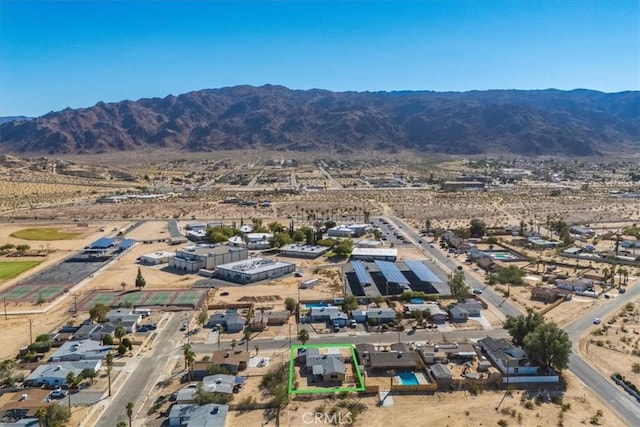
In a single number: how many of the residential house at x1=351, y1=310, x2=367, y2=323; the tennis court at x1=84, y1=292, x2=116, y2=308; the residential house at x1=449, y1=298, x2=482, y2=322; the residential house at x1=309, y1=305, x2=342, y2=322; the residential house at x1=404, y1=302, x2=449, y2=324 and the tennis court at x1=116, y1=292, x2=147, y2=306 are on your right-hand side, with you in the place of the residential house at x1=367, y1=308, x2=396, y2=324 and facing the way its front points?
4

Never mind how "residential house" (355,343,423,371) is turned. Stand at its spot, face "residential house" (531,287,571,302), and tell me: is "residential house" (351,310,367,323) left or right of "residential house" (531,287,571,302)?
left

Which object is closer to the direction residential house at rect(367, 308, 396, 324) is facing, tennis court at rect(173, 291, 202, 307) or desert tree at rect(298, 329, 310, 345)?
the desert tree

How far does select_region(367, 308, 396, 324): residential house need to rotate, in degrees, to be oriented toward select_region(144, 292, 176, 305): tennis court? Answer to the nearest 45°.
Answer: approximately 90° to its right

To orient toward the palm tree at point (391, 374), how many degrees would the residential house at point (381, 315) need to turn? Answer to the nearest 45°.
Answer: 0° — it already faces it

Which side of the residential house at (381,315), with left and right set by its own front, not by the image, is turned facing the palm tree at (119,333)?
right

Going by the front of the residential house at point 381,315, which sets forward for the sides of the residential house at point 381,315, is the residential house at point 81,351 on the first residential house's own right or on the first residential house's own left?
on the first residential house's own right

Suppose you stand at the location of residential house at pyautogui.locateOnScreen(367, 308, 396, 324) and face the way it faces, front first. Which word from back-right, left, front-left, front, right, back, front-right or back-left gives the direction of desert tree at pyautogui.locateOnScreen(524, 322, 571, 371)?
front-left

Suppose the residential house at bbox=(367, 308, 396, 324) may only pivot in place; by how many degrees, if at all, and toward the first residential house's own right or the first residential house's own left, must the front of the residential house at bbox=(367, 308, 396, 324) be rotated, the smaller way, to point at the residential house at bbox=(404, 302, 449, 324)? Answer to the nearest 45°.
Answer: approximately 135° to the first residential house's own left

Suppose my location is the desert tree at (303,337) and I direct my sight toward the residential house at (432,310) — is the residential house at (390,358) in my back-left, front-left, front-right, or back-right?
front-right

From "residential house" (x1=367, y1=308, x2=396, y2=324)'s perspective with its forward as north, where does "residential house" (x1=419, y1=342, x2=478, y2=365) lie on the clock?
"residential house" (x1=419, y1=342, x2=478, y2=365) is roughly at 11 o'clock from "residential house" (x1=367, y1=308, x2=396, y2=324).

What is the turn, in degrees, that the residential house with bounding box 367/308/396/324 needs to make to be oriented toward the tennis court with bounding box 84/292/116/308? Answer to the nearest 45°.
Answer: approximately 90° to its right

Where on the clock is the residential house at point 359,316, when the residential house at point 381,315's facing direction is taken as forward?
the residential house at point 359,316 is roughly at 3 o'clock from the residential house at point 381,315.

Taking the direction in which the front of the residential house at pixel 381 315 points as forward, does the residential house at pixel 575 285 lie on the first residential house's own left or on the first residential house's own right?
on the first residential house's own left

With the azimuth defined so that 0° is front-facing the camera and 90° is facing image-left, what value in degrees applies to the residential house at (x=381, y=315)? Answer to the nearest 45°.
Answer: approximately 0°
